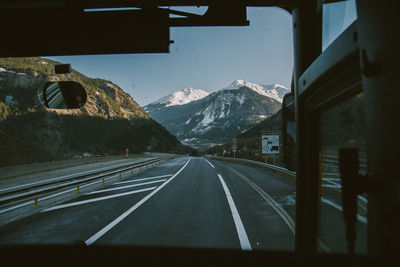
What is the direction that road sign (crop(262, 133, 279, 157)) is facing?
toward the camera

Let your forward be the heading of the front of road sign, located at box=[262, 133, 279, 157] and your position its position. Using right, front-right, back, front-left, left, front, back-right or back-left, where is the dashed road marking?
front
